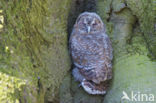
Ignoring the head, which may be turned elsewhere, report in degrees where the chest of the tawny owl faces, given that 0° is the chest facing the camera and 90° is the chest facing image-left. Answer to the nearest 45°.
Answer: approximately 0°
